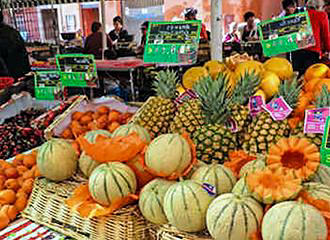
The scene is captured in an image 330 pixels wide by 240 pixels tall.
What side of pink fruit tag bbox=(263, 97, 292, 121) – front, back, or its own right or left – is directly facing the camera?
front

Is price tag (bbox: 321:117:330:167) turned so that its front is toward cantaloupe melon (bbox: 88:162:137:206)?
no

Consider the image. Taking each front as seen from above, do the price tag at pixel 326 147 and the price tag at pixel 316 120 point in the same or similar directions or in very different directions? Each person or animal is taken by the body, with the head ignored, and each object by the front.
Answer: same or similar directions

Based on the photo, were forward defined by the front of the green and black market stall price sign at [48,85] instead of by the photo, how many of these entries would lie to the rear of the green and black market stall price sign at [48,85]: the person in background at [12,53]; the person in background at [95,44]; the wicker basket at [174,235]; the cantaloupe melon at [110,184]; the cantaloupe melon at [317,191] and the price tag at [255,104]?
2

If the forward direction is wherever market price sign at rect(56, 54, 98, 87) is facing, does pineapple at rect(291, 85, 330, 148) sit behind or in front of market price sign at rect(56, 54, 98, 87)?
in front

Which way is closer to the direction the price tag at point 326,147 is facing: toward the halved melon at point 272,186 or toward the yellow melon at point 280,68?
the halved melon

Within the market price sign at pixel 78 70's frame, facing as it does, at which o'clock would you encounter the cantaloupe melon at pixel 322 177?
The cantaloupe melon is roughly at 11 o'clock from the market price sign.

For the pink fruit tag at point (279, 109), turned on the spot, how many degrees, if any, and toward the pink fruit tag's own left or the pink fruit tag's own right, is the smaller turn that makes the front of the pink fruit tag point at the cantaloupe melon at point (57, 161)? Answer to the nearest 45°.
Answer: approximately 45° to the pink fruit tag's own right

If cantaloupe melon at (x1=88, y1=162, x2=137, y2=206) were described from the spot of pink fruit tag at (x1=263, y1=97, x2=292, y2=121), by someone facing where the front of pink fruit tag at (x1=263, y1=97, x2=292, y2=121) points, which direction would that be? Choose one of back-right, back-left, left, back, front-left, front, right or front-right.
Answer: front-right

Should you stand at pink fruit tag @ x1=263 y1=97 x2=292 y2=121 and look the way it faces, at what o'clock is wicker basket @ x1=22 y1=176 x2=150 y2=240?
The wicker basket is roughly at 2 o'clock from the pink fruit tag.

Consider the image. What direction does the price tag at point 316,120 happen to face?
toward the camera

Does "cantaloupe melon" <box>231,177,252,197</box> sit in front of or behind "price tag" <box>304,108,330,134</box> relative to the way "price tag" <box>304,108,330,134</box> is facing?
in front
